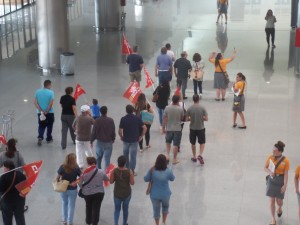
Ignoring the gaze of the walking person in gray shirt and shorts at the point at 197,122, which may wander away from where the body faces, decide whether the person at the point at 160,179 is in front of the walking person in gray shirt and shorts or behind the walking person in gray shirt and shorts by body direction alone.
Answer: behind

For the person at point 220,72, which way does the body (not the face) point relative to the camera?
away from the camera

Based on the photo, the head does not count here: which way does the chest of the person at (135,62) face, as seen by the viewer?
away from the camera

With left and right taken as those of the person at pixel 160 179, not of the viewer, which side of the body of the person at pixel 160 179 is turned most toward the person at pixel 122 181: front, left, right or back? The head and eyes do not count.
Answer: left

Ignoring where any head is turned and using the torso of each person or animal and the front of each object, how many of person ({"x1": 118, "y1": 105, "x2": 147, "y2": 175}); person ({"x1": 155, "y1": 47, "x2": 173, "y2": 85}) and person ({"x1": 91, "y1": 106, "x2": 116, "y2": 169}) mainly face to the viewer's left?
0

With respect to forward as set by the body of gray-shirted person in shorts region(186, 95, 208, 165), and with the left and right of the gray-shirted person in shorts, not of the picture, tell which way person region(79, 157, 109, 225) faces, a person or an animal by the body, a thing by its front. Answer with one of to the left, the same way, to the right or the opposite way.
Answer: the same way

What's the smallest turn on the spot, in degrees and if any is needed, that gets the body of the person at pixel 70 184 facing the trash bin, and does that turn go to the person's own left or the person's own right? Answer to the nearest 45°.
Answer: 0° — they already face it

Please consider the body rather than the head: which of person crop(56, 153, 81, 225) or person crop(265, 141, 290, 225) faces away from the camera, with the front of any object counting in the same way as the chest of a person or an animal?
person crop(56, 153, 81, 225)

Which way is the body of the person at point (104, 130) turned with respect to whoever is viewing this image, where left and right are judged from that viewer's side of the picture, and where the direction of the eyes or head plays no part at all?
facing away from the viewer

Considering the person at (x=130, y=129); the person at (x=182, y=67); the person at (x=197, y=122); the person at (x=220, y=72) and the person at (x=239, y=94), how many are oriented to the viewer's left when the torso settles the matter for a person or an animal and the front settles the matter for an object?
1

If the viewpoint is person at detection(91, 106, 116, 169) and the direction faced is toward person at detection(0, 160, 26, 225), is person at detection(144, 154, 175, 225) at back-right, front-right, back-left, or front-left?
front-left

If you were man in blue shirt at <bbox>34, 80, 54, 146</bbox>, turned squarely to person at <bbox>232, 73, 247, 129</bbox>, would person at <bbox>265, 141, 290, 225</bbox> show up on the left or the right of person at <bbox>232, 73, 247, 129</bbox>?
right

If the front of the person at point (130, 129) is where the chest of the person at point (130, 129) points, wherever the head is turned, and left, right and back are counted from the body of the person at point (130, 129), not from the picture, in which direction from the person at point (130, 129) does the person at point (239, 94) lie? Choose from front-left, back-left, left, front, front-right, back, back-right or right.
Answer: front-right

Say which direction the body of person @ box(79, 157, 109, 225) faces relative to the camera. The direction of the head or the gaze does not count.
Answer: away from the camera

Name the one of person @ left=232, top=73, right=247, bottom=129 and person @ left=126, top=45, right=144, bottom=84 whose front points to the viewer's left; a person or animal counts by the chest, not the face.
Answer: person @ left=232, top=73, right=247, bottom=129

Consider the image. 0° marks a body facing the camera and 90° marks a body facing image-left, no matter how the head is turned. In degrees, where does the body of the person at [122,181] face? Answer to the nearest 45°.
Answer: approximately 180°

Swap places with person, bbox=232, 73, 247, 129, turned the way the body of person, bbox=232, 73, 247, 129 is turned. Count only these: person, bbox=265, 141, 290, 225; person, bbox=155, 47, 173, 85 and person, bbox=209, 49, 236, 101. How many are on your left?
1

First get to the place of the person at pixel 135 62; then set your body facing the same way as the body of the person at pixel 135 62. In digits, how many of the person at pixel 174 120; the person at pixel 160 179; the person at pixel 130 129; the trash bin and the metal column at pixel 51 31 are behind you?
3

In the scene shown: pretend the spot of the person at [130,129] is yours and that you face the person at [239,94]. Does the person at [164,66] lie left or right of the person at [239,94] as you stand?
left

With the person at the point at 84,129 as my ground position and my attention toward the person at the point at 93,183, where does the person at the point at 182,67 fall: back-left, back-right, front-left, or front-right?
back-left

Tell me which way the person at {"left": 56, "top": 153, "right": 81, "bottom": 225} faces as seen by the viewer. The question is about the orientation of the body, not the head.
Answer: away from the camera

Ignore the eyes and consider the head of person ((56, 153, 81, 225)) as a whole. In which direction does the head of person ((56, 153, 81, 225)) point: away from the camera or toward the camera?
away from the camera

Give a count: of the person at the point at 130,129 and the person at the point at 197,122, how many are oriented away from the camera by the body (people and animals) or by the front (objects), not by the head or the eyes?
2
